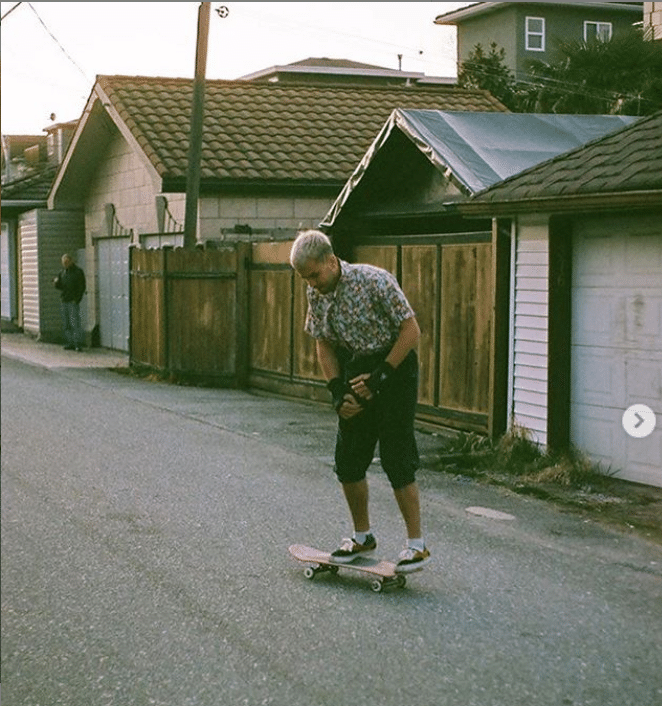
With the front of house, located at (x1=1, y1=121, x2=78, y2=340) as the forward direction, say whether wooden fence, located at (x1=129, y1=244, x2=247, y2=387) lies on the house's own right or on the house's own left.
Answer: on the house's own left

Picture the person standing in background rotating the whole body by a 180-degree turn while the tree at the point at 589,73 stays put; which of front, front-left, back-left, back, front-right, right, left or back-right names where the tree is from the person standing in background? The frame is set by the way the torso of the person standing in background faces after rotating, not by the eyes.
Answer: back-right

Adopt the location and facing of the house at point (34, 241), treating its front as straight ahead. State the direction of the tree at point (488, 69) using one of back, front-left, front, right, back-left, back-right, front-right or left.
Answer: front-left

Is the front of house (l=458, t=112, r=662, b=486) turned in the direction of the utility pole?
no

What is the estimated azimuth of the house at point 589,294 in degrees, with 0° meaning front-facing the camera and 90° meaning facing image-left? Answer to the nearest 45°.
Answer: approximately 45°

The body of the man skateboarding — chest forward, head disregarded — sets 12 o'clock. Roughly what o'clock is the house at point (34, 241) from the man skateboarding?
The house is roughly at 4 o'clock from the man skateboarding.

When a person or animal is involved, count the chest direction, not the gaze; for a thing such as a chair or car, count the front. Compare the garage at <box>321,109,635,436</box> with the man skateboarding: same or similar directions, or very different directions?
same or similar directions

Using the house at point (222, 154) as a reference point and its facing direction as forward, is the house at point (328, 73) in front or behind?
behind

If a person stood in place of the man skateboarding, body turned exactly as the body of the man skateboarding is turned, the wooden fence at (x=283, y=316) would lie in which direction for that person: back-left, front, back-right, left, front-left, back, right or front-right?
back-right

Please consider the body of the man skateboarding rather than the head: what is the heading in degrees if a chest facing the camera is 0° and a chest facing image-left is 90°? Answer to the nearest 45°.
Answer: approximately 45°

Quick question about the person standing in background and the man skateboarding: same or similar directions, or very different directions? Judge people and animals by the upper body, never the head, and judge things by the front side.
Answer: same or similar directions

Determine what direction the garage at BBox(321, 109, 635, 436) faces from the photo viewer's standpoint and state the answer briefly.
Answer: facing the viewer and to the left of the viewer

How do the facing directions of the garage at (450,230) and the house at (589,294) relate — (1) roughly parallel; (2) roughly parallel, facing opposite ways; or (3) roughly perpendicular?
roughly parallel

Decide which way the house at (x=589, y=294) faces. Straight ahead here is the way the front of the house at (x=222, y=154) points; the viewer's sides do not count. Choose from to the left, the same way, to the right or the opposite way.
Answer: the same way

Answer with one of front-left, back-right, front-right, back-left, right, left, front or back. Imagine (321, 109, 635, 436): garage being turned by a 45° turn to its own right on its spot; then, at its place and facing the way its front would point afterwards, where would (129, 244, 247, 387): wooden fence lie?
front-right
